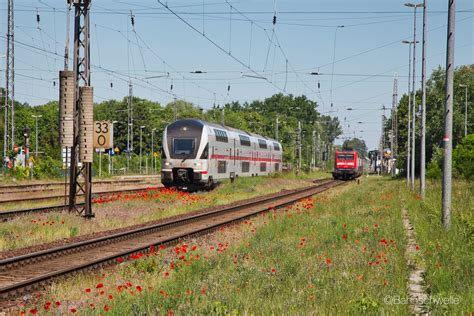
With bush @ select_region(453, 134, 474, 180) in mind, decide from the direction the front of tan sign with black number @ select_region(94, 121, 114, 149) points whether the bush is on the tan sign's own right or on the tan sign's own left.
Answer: on the tan sign's own left

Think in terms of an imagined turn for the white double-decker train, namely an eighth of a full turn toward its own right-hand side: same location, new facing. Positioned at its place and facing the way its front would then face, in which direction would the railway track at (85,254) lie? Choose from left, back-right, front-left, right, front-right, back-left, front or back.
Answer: left

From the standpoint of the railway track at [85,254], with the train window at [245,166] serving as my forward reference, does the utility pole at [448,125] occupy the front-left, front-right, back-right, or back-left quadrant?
front-right

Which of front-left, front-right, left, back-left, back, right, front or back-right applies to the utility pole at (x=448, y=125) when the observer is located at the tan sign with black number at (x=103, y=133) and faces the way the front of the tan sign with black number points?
front-left

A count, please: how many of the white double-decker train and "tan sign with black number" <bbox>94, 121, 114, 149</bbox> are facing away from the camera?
0

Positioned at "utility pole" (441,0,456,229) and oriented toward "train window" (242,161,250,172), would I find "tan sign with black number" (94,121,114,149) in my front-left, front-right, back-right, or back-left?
front-left

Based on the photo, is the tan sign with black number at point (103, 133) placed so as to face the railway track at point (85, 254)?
yes

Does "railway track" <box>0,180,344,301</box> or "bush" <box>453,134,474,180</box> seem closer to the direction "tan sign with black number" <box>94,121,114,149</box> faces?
the railway track

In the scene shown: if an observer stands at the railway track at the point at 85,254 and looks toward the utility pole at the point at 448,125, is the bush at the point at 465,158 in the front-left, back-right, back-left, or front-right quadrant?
front-left
